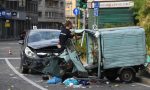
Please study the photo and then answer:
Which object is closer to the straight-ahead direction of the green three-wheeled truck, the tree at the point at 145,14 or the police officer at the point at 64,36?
the police officer

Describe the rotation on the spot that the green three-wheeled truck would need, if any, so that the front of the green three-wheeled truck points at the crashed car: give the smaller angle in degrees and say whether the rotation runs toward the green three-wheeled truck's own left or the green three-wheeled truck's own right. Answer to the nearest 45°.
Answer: approximately 45° to the green three-wheeled truck's own right

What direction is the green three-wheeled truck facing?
to the viewer's left

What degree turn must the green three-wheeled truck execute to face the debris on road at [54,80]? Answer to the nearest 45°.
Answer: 0° — it already faces it

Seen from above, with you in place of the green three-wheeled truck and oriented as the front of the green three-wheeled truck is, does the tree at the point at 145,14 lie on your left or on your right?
on your right

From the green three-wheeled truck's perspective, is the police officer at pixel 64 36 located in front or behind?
in front
